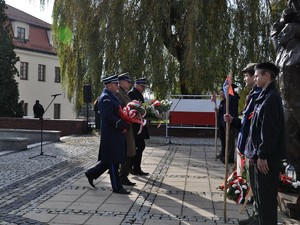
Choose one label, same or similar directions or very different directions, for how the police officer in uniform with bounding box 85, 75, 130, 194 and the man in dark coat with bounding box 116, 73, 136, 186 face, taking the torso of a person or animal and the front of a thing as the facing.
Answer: same or similar directions

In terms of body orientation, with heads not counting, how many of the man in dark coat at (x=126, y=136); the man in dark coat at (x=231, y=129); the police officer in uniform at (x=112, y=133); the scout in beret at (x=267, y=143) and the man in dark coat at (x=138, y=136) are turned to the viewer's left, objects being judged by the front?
2

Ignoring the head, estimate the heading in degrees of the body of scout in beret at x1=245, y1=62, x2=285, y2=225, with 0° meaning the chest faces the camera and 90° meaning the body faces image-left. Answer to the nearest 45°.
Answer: approximately 90°

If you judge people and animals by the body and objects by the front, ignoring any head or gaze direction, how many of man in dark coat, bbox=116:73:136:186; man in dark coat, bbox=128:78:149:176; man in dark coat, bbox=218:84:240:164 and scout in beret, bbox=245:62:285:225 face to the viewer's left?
2

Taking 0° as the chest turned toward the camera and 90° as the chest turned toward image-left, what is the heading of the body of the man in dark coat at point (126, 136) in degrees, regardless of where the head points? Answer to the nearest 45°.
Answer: approximately 270°

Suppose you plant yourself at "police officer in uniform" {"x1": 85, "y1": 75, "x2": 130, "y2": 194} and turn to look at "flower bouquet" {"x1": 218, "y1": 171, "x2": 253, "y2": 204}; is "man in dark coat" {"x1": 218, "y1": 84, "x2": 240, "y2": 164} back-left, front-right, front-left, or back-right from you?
front-left

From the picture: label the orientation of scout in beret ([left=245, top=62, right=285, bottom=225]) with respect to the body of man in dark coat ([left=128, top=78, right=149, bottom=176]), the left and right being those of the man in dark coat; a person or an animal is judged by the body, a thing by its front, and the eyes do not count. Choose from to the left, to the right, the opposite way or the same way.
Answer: the opposite way

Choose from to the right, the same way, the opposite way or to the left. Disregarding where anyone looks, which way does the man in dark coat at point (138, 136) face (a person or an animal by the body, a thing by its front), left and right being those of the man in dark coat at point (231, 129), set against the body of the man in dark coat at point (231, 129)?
the opposite way

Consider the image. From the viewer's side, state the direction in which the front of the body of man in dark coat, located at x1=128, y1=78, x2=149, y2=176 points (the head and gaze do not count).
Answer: to the viewer's right

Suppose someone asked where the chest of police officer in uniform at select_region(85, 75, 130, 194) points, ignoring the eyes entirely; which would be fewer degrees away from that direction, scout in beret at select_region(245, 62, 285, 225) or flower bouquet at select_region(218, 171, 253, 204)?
the flower bouquet

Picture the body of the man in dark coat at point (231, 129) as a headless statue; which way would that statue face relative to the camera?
to the viewer's left

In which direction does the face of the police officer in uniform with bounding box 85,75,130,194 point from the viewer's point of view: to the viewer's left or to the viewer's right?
to the viewer's right

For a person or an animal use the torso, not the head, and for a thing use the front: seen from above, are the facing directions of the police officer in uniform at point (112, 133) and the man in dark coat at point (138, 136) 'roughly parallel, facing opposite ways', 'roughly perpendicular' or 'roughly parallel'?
roughly parallel
